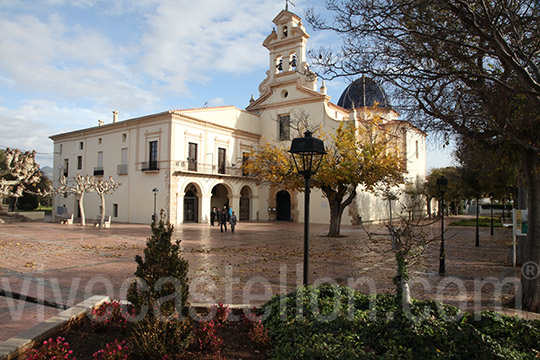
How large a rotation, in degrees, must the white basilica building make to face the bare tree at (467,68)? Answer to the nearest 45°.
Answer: approximately 45° to its left

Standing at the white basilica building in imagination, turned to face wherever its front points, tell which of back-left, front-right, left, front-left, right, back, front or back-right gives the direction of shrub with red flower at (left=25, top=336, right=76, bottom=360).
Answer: front-left

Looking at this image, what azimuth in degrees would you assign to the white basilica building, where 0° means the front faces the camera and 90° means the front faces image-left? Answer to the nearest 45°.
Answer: approximately 45°

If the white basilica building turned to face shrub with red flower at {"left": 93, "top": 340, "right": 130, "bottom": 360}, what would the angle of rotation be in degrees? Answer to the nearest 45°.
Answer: approximately 45° to its left
